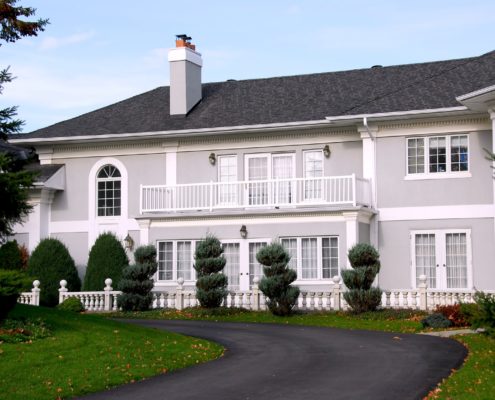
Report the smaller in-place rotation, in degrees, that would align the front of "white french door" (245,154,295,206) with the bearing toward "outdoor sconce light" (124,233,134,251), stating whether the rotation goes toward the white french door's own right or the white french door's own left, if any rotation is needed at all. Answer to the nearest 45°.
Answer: approximately 90° to the white french door's own right

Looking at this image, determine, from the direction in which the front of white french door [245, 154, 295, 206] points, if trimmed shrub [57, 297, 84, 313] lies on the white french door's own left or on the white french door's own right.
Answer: on the white french door's own right

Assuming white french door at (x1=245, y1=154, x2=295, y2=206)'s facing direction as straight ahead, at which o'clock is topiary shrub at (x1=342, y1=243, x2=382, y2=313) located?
The topiary shrub is roughly at 11 o'clock from the white french door.

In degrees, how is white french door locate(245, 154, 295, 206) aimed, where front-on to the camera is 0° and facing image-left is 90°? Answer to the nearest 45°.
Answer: approximately 0°

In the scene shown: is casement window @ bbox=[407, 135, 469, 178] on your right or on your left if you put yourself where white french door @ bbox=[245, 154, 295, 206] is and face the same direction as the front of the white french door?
on your left

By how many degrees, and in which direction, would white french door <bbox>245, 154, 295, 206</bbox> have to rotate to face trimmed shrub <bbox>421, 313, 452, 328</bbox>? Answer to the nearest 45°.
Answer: approximately 45° to its left

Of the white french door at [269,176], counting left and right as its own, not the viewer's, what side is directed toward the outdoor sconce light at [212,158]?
right

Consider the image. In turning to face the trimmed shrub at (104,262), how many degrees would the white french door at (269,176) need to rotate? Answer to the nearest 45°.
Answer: approximately 90° to its right

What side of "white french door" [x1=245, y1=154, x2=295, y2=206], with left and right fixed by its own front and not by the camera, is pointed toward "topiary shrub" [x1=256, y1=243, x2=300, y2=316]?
front

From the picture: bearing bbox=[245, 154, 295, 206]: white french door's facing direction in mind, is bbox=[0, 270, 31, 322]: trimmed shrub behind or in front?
in front

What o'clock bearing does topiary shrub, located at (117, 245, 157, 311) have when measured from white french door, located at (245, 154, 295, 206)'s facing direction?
The topiary shrub is roughly at 2 o'clock from the white french door.
